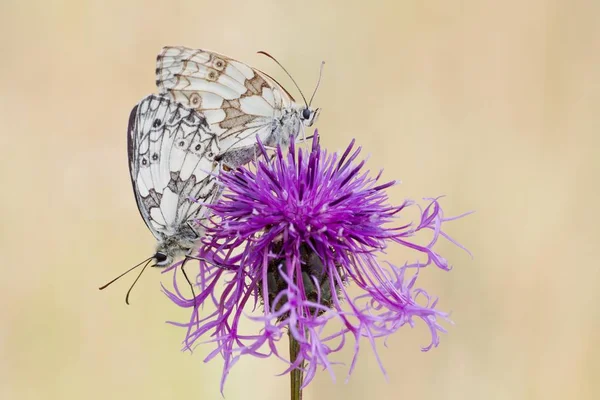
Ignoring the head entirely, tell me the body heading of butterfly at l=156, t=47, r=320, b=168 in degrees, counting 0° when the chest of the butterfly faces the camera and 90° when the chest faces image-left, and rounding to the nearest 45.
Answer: approximately 270°
